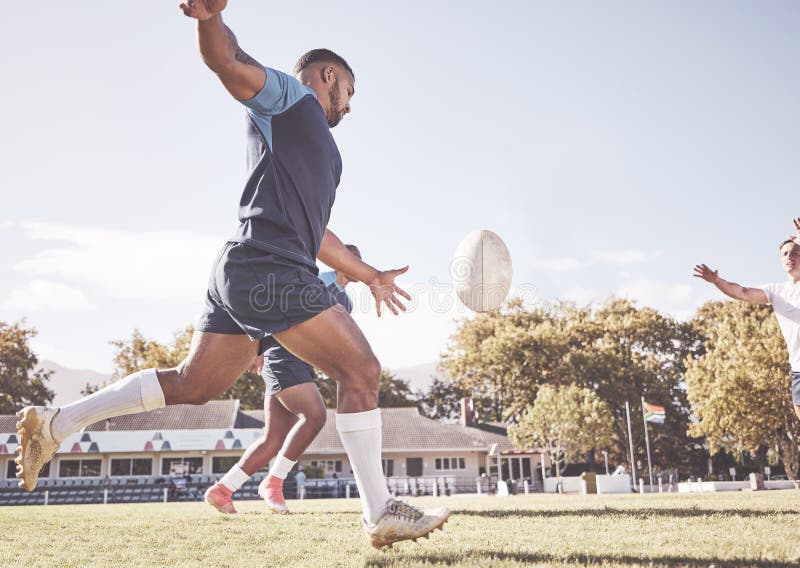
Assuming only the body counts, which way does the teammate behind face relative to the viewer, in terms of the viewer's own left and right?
facing the viewer and to the right of the viewer

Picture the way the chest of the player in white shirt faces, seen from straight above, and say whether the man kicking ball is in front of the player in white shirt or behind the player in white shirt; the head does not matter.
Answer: in front

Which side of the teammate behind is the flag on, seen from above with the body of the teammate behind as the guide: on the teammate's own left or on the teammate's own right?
on the teammate's own left

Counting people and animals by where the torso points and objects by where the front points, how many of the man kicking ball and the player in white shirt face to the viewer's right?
1

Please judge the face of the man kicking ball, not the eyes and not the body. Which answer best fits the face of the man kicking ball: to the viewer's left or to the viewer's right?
to the viewer's right

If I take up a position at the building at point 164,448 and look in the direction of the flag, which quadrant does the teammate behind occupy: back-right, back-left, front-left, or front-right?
front-right

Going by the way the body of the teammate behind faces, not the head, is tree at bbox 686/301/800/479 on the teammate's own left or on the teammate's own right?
on the teammate's own left

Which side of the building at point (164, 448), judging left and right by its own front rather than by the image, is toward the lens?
front

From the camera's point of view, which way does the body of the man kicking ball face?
to the viewer's right

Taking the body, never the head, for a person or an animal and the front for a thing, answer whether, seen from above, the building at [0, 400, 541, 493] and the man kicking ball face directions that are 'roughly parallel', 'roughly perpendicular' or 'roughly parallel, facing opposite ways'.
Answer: roughly perpendicular

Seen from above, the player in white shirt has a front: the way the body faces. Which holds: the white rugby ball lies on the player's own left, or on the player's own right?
on the player's own right

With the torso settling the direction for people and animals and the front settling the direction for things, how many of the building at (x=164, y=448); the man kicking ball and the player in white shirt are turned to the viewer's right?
1

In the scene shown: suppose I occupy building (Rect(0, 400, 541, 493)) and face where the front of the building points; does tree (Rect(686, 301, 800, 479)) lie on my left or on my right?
on my left

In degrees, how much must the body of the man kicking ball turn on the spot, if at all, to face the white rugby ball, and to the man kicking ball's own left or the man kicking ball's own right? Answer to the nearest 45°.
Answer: approximately 45° to the man kicking ball's own left

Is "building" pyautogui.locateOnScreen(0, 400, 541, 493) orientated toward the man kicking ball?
yes
